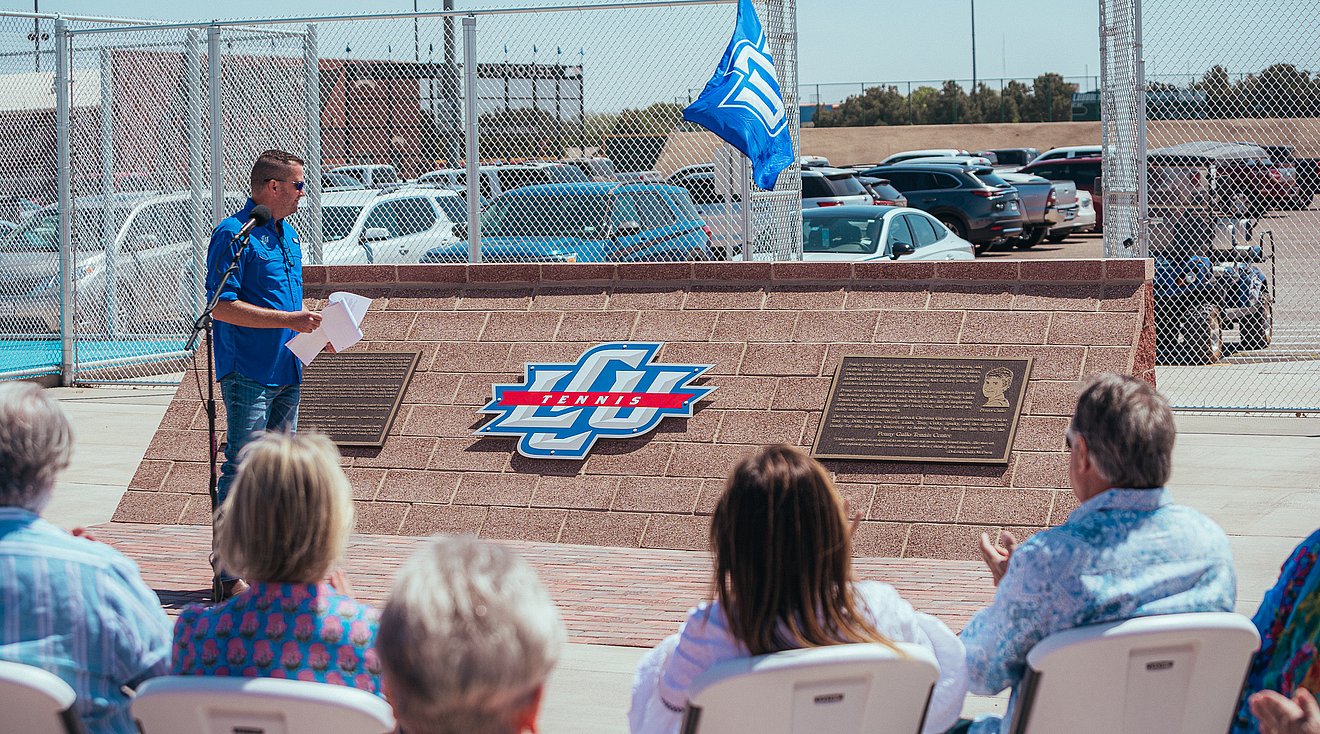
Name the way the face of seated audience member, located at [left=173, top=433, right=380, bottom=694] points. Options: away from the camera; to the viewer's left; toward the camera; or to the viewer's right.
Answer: away from the camera

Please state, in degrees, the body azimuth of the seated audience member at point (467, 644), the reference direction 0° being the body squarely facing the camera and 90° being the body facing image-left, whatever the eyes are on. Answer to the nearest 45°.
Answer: approximately 180°

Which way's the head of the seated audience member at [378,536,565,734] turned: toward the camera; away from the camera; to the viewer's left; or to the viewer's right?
away from the camera

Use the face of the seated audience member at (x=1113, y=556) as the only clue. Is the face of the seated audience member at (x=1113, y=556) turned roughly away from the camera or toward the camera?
away from the camera

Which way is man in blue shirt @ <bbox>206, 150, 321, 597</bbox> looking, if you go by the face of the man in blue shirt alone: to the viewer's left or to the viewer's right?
to the viewer's right
